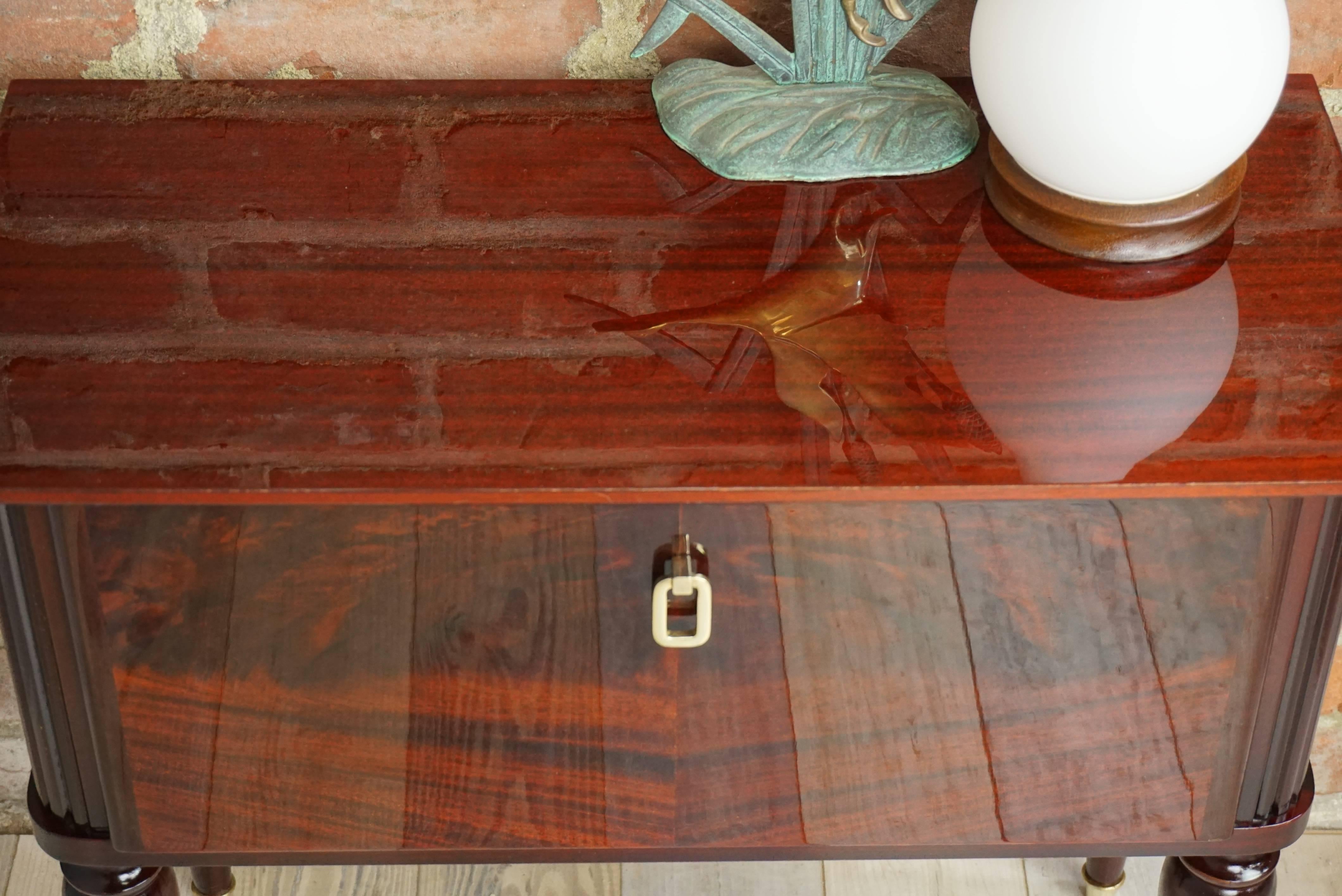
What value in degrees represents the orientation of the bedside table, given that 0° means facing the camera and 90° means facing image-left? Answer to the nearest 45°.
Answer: approximately 0°
